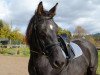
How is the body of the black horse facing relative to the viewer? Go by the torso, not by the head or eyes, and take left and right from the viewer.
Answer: facing the viewer and to the left of the viewer
